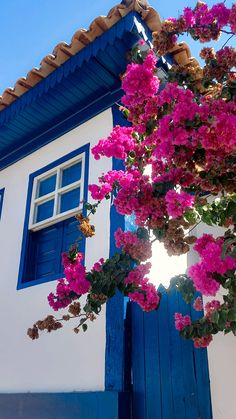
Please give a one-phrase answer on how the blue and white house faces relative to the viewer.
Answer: facing the viewer and to the left of the viewer

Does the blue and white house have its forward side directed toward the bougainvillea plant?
no
